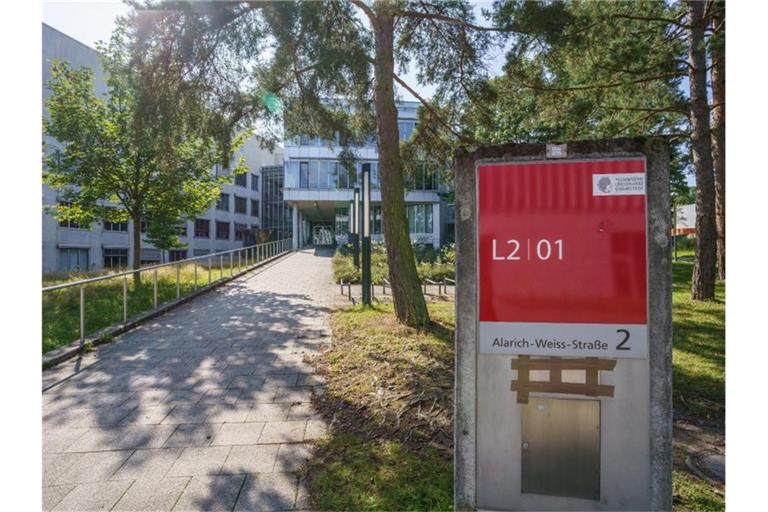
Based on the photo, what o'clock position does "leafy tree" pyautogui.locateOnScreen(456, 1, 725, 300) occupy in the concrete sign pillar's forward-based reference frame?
The leafy tree is roughly at 6 o'clock from the concrete sign pillar.

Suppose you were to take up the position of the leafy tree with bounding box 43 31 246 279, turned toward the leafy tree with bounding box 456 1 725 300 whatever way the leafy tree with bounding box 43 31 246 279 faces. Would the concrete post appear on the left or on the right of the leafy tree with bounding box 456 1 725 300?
right

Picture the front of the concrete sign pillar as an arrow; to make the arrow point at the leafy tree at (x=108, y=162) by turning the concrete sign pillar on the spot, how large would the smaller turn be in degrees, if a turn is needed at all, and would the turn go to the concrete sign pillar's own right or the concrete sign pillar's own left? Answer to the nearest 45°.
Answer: approximately 135° to the concrete sign pillar's own right

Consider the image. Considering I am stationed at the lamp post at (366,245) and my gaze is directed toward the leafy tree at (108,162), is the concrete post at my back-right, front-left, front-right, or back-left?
back-left

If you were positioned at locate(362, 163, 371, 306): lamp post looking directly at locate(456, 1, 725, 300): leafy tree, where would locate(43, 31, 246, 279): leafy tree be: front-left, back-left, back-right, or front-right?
back-left

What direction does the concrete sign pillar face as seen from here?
toward the camera
